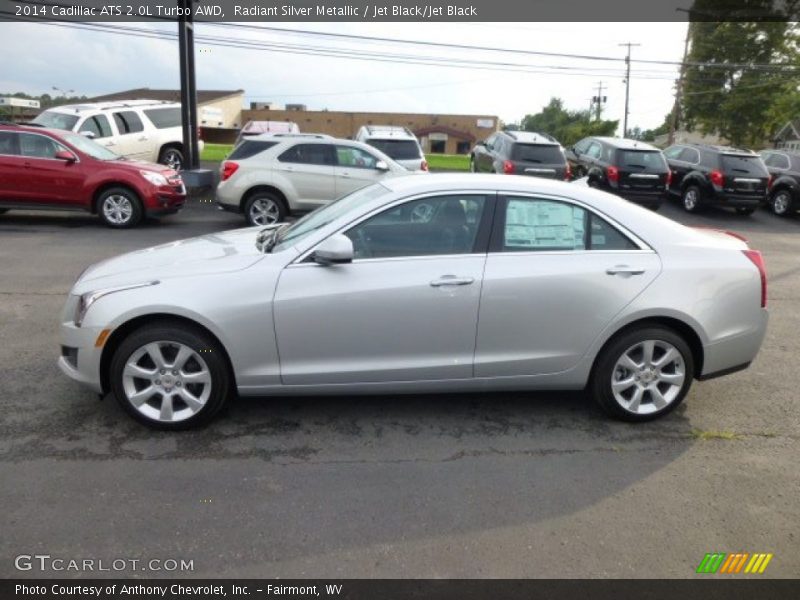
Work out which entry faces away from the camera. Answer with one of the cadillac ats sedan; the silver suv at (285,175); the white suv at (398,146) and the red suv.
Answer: the white suv

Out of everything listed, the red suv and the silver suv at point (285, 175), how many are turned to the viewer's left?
0

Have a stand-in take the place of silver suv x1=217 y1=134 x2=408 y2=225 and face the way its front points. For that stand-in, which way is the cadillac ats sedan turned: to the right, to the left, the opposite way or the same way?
the opposite way

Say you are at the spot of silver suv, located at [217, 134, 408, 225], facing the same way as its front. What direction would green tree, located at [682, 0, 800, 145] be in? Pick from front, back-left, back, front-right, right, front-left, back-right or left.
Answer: front-left

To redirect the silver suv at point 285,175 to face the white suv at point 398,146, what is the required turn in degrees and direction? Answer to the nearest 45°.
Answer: approximately 45° to its left

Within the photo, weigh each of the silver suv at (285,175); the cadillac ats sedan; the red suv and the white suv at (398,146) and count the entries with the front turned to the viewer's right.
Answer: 2

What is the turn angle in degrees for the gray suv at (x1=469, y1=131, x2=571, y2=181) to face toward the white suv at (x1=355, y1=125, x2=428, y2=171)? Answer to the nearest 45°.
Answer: approximately 45° to its left

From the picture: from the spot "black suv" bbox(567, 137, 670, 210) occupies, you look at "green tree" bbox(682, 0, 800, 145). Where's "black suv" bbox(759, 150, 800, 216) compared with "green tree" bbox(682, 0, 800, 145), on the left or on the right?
right

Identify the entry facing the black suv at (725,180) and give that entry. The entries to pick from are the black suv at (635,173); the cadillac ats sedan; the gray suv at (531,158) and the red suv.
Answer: the red suv

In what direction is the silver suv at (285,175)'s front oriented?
to the viewer's right

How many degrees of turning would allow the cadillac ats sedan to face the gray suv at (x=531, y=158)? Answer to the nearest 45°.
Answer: approximately 90° to its right

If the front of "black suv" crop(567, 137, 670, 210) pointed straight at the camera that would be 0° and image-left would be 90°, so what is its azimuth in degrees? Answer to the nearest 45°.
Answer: approximately 135°

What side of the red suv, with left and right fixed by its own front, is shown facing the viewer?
right

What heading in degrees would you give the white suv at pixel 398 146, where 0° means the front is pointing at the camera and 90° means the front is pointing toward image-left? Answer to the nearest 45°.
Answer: approximately 180°

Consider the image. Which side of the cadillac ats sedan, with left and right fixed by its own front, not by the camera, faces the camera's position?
left

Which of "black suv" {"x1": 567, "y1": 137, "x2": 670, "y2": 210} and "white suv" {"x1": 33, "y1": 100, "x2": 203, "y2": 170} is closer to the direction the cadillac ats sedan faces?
the white suv
